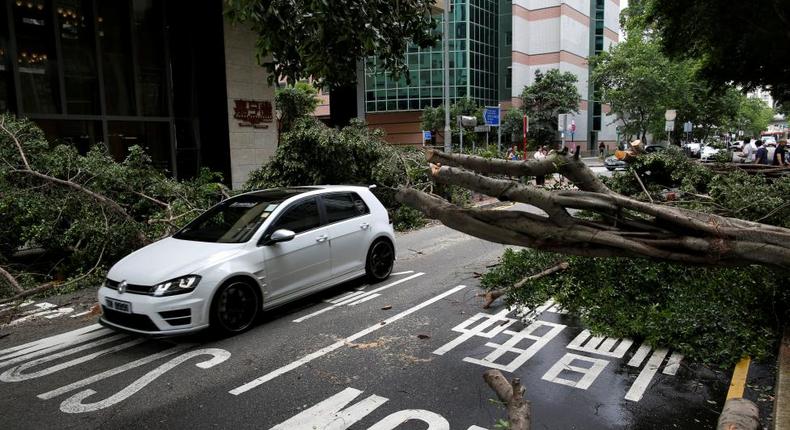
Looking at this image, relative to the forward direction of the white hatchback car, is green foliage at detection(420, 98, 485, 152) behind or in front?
behind

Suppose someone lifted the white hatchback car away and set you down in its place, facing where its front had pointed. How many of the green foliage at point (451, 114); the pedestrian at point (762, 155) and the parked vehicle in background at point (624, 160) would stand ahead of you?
0

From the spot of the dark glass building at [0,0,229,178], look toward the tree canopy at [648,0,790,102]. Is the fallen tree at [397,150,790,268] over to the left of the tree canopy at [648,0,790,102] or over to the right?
right

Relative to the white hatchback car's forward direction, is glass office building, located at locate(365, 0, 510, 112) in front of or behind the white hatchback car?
behind

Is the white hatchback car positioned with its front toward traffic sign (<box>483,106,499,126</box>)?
no

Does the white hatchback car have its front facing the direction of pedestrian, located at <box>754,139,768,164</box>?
no

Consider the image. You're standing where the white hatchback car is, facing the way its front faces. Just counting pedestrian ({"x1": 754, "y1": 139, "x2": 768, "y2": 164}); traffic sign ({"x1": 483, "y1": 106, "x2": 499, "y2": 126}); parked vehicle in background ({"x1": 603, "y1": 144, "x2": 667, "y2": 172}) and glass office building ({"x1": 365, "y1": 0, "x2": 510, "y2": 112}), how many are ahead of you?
0

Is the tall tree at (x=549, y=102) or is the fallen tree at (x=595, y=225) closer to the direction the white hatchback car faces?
the fallen tree

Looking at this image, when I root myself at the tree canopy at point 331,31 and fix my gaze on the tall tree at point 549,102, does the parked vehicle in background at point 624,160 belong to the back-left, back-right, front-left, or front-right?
front-right

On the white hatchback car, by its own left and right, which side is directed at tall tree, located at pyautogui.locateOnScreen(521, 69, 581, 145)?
back

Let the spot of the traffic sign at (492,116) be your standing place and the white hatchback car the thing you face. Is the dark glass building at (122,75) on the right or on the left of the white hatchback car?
right

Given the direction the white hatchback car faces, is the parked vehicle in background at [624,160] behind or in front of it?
behind

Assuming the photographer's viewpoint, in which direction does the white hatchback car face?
facing the viewer and to the left of the viewer

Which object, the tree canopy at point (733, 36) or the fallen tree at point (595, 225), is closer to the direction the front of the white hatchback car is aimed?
the fallen tree
